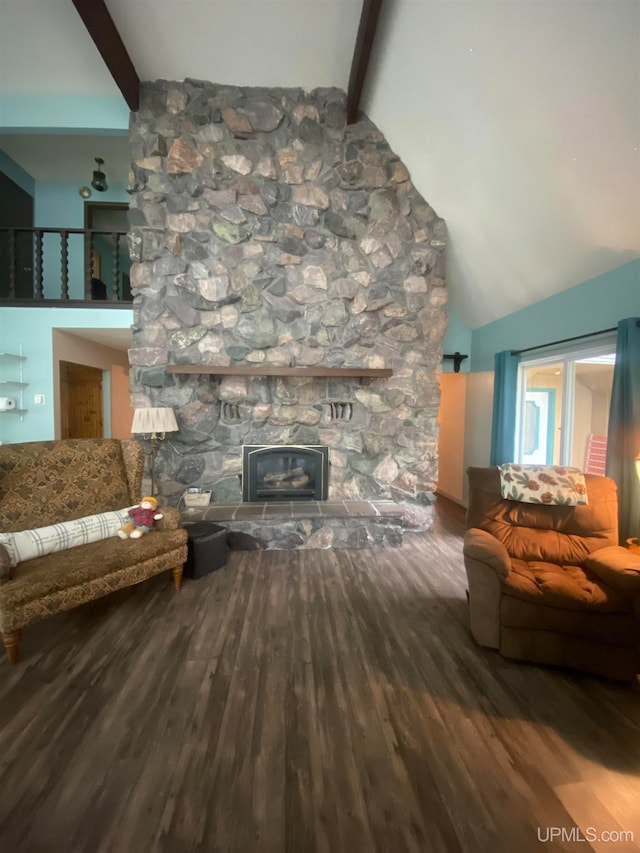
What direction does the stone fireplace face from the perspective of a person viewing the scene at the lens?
facing the viewer

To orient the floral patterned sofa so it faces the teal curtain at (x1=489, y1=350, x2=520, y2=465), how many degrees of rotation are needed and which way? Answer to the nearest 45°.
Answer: approximately 45° to its left

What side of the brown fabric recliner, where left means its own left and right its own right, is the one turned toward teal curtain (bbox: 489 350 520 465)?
back

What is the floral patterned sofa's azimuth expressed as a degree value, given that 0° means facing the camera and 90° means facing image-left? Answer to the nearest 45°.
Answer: approximately 315°

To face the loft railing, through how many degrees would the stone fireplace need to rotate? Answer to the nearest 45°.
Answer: approximately 135° to its right

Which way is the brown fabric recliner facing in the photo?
toward the camera

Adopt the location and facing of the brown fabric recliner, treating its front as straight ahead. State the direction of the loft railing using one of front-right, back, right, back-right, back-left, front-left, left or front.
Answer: right

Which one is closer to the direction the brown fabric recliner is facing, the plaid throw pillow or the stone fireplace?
the plaid throw pillow

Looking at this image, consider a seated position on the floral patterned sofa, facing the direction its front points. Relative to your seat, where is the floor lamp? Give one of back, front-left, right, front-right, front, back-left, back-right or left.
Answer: left

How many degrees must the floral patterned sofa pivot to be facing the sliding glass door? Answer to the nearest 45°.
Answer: approximately 45° to its left

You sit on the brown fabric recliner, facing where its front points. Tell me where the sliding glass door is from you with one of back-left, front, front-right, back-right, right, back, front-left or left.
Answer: back

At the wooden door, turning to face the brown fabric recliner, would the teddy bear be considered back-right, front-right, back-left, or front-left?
front-right
